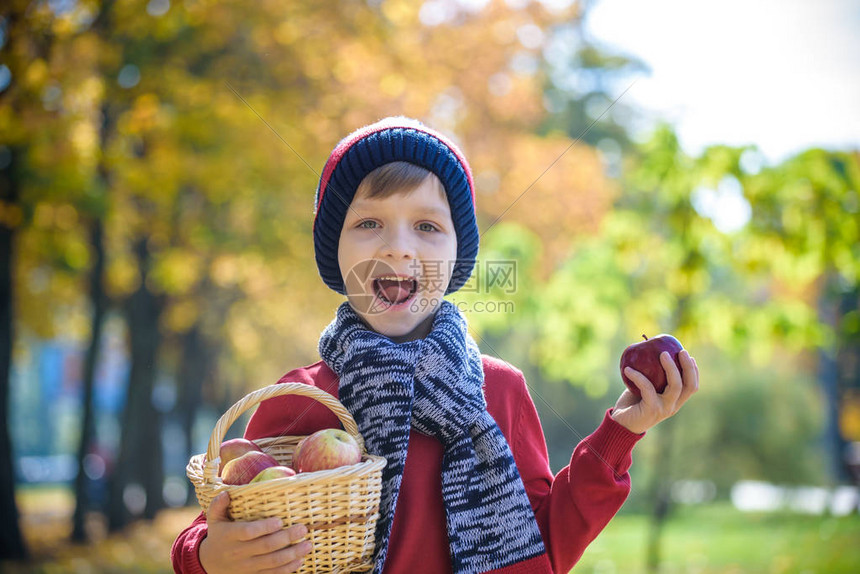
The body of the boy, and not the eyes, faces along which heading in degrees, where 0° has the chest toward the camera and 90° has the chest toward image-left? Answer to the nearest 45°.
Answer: approximately 0°

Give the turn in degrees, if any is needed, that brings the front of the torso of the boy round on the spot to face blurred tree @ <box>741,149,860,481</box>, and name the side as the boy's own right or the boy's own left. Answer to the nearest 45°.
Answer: approximately 135° to the boy's own left

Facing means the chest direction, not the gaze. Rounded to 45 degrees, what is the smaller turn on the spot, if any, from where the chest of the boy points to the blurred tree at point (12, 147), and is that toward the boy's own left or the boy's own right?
approximately 135° to the boy's own right
